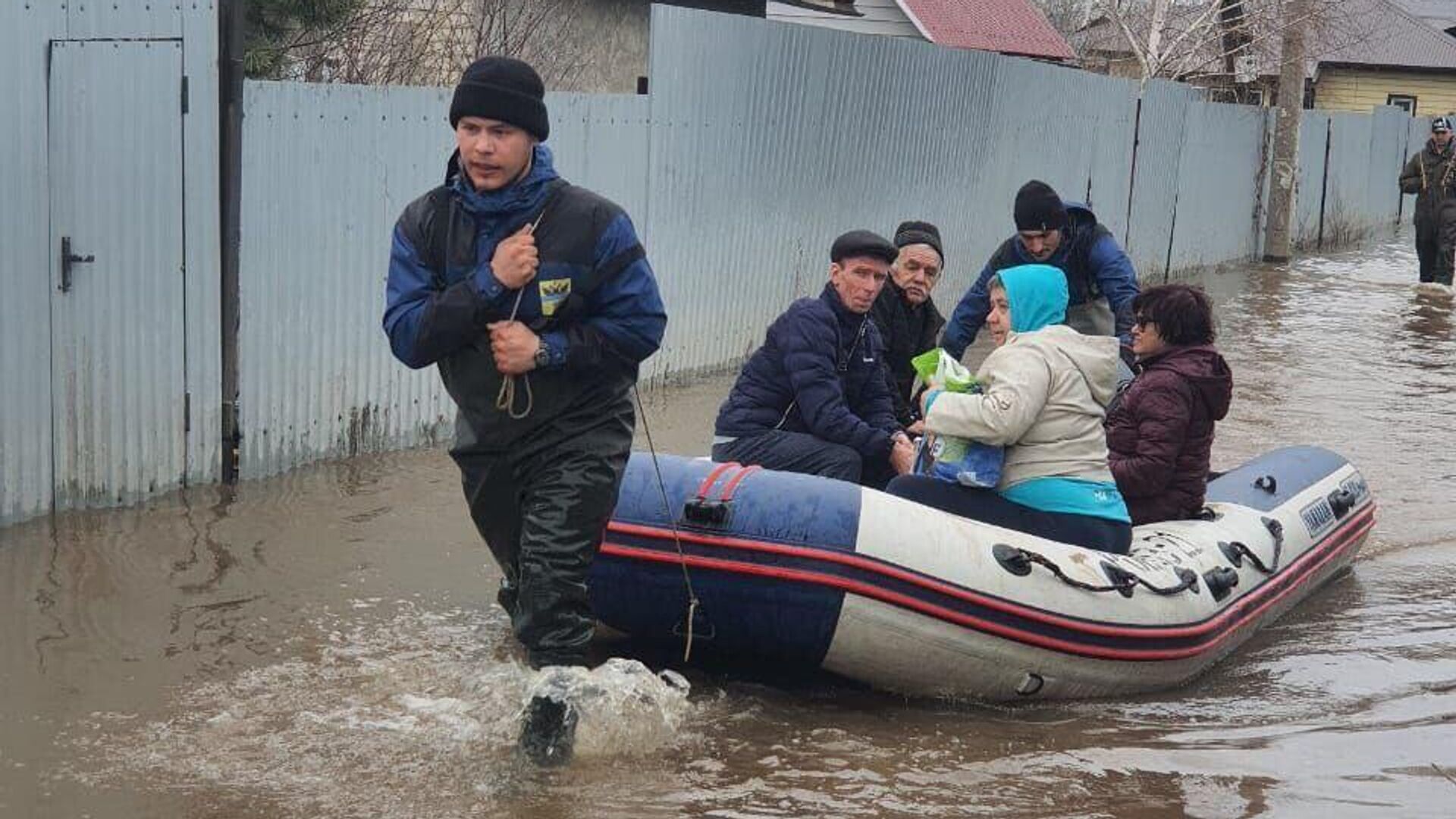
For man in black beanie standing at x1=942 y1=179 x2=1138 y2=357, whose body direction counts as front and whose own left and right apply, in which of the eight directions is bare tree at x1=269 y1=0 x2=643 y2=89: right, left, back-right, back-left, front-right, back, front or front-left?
right

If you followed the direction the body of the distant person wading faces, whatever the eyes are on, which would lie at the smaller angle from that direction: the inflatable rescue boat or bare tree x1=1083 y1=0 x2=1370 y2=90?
the inflatable rescue boat

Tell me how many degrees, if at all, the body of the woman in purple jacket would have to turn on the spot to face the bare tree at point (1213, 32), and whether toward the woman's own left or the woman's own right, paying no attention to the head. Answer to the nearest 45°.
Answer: approximately 90° to the woman's own right

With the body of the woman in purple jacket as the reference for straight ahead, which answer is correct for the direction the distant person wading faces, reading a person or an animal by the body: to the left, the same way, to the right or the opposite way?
to the left

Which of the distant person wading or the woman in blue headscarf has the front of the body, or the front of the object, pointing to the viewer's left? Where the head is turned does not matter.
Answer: the woman in blue headscarf

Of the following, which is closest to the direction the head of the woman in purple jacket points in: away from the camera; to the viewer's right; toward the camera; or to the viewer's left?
to the viewer's left

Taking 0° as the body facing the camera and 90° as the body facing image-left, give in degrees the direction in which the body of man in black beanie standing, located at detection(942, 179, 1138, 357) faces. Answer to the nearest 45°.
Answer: approximately 45°

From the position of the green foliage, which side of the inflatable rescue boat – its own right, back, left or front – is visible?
right

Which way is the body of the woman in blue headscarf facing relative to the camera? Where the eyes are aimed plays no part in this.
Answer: to the viewer's left

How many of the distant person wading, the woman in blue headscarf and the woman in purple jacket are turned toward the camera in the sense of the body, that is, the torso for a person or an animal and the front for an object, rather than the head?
1

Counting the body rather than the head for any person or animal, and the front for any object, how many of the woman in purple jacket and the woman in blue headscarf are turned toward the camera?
0

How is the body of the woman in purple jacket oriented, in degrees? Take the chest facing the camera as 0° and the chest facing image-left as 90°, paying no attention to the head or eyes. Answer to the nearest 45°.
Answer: approximately 90°

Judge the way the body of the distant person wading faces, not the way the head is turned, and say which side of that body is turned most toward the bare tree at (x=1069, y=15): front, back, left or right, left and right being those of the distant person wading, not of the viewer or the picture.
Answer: back

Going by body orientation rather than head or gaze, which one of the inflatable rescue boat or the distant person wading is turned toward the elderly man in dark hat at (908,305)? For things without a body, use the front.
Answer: the distant person wading
